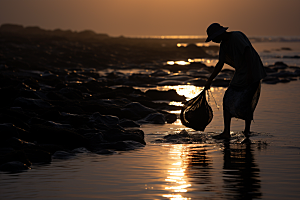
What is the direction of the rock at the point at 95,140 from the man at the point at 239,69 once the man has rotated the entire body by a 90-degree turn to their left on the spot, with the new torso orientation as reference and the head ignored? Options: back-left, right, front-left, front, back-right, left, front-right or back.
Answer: right

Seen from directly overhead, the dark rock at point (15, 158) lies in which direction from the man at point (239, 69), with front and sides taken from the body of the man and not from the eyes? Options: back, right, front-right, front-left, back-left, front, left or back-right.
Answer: front-left

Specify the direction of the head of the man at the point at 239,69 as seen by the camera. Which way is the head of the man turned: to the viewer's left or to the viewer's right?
to the viewer's left

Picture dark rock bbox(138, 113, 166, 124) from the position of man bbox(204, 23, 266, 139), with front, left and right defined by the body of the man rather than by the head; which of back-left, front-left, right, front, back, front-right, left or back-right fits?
front-right

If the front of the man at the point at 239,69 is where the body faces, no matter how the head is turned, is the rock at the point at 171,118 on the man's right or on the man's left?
on the man's right

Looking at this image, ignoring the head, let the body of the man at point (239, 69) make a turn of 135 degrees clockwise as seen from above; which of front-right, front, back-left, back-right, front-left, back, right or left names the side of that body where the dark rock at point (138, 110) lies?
left

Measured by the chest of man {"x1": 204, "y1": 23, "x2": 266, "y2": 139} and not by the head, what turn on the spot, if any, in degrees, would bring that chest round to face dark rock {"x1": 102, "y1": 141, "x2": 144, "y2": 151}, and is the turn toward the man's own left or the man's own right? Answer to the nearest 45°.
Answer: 0° — they already face it

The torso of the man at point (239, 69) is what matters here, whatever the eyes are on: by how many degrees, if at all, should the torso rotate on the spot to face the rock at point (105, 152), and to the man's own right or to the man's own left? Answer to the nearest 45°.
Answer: approximately 45° to the man's own left

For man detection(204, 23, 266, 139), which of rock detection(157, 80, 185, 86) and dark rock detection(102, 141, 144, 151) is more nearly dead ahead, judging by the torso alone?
the dark rock

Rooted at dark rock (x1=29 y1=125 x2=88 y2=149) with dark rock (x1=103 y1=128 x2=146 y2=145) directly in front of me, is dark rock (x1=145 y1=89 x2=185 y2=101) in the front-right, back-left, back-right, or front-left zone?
front-left

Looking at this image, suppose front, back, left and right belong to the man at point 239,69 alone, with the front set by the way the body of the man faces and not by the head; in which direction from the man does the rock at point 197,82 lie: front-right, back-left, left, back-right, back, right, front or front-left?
right

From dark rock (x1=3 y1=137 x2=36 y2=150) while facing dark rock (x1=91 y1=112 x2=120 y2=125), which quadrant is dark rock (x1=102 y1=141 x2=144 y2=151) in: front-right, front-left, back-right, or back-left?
front-right

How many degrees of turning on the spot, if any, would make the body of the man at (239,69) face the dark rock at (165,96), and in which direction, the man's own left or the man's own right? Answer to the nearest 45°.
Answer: approximately 90° to the man's own right

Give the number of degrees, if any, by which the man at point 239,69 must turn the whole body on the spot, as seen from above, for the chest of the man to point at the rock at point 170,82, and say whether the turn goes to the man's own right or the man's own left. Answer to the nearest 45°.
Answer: approximately 90° to the man's own right

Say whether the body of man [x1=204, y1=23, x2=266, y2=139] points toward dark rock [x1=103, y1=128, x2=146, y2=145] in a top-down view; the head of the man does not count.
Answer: yes

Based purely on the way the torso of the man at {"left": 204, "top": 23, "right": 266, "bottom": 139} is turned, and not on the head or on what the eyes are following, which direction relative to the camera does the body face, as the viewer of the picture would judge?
to the viewer's left
